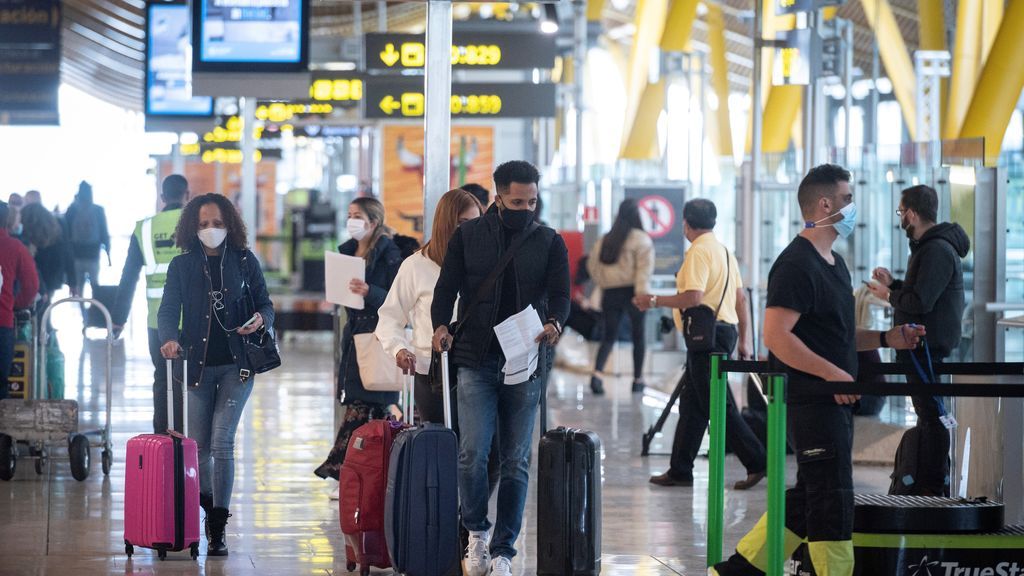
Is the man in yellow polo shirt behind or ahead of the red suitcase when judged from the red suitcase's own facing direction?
behind

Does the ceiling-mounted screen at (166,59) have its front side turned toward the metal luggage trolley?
yes

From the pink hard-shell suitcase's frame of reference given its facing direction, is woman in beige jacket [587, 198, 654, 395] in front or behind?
behind

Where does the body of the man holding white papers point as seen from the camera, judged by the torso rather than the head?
toward the camera

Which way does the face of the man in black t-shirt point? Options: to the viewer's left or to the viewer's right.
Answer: to the viewer's right

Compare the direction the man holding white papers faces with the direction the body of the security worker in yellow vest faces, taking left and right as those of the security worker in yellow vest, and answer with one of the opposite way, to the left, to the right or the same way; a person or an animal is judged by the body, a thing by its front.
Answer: the opposite way

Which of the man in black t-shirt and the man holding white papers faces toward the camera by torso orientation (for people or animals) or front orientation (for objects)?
the man holding white papers

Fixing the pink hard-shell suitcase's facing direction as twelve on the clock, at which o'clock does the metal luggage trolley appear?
The metal luggage trolley is roughly at 4 o'clock from the pink hard-shell suitcase.

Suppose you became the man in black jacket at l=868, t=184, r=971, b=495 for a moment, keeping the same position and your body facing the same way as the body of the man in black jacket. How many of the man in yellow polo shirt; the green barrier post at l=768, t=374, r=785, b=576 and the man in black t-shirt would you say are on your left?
2

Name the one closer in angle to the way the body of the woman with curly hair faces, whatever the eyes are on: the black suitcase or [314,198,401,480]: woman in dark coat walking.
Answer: the black suitcase

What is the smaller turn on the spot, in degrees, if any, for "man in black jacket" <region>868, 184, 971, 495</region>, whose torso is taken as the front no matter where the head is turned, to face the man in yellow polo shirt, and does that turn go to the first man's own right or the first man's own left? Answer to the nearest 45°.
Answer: approximately 45° to the first man's own right

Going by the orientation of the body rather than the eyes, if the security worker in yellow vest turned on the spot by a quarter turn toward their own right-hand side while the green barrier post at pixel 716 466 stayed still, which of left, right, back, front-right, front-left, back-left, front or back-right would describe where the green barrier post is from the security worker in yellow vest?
front-right

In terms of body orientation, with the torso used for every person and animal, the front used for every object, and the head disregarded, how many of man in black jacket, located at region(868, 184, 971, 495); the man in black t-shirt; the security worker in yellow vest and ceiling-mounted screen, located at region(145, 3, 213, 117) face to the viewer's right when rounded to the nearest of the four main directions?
1

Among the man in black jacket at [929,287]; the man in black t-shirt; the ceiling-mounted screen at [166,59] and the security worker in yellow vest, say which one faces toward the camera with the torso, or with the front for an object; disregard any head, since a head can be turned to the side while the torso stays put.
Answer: the ceiling-mounted screen

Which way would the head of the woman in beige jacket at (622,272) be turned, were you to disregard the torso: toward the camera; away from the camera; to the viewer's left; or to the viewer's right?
away from the camera

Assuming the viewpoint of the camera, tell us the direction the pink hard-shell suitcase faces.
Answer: facing the viewer and to the left of the viewer

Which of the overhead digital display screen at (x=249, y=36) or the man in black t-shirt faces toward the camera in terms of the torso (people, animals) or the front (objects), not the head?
the overhead digital display screen

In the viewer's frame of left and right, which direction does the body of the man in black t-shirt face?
facing to the right of the viewer

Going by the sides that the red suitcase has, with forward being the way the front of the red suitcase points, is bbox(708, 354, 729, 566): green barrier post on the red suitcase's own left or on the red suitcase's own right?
on the red suitcase's own left

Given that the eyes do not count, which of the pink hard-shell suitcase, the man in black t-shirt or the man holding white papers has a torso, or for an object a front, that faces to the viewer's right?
the man in black t-shirt
